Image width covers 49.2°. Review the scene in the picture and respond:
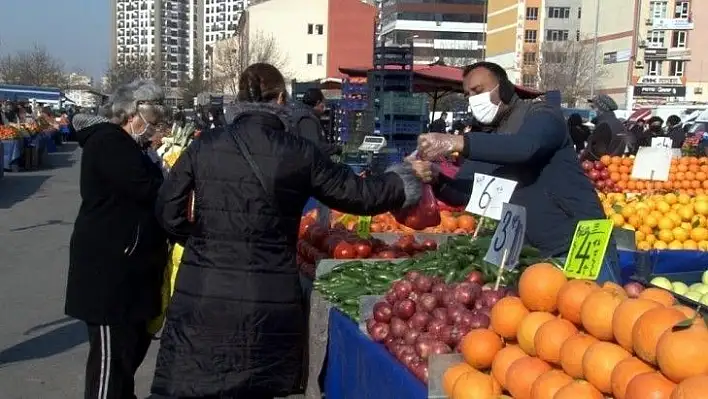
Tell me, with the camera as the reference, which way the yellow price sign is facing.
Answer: facing the viewer

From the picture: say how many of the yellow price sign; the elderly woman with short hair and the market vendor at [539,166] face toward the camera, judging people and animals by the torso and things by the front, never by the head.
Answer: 1

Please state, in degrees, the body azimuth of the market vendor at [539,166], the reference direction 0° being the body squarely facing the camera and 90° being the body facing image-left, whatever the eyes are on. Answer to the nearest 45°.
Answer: approximately 90°

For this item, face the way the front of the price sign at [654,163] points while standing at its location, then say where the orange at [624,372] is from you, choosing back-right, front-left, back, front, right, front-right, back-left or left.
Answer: front

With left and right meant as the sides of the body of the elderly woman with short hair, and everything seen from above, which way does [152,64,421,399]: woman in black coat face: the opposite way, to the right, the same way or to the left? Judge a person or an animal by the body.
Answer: to the left

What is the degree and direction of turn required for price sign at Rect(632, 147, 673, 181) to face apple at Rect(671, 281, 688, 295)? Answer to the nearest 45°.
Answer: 0° — it already faces it

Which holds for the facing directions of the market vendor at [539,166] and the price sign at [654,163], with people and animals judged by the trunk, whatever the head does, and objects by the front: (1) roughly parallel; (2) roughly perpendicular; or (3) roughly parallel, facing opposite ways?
roughly perpendicular

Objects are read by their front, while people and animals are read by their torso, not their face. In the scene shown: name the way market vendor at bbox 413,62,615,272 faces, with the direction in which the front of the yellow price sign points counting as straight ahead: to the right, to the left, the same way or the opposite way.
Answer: to the right

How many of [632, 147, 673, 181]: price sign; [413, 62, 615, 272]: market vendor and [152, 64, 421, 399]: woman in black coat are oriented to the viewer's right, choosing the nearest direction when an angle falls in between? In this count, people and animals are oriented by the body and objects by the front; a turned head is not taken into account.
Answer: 0

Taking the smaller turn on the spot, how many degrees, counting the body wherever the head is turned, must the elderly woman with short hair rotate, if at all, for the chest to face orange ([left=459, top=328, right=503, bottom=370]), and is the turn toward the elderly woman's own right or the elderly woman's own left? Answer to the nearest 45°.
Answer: approximately 45° to the elderly woman's own right

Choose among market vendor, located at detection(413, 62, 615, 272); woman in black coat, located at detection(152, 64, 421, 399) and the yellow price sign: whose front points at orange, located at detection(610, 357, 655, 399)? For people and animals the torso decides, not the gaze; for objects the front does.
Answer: the yellow price sign

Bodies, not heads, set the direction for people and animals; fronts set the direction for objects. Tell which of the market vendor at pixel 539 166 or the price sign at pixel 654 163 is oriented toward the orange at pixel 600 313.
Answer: the price sign

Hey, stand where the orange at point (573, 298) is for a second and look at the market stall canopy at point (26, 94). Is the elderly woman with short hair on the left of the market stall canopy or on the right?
left

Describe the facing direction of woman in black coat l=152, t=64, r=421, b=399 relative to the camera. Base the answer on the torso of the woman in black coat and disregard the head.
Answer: away from the camera

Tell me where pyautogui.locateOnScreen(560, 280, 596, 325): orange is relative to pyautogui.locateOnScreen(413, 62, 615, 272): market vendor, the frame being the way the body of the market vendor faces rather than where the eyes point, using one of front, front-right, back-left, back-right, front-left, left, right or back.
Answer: left

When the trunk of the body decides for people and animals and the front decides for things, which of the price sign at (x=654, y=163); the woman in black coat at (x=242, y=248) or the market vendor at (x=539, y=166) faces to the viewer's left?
the market vendor

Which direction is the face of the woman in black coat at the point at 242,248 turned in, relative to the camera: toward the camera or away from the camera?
away from the camera

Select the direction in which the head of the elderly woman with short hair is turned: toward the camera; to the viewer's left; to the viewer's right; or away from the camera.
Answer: to the viewer's right

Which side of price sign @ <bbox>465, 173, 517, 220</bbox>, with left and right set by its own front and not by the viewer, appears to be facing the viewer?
front

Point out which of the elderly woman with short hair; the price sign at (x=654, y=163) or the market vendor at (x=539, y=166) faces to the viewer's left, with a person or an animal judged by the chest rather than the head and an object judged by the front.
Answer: the market vendor
